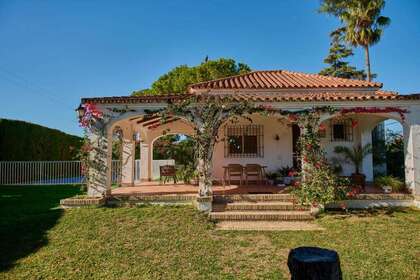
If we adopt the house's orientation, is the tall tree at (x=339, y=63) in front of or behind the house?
behind

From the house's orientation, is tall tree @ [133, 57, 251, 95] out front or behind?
behind

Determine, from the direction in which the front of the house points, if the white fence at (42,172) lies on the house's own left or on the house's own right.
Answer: on the house's own right

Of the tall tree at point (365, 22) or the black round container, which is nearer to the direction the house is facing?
the black round container

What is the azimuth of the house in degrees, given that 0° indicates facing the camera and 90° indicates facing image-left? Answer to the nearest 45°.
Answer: approximately 0°

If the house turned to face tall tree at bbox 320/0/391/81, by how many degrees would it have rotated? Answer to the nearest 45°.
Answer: approximately 135° to its left
